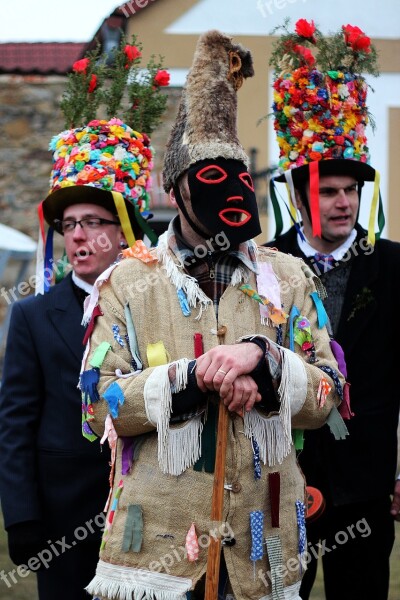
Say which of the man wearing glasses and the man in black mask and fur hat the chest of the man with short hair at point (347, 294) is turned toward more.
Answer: the man in black mask and fur hat

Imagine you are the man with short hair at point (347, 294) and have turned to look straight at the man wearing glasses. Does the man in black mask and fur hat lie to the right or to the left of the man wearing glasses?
left

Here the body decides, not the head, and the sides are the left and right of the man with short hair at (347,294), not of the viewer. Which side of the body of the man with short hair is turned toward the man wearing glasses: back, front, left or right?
right

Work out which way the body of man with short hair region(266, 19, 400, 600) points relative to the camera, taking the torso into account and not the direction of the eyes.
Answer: toward the camera

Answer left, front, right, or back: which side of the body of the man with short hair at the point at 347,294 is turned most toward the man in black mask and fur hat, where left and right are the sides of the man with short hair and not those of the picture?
front
